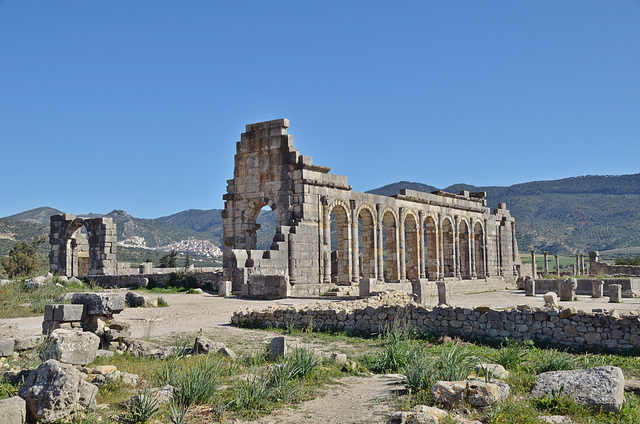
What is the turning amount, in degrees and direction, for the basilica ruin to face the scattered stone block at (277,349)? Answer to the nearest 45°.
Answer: approximately 45° to its right

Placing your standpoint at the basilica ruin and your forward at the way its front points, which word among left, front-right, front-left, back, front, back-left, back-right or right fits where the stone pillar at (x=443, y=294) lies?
front

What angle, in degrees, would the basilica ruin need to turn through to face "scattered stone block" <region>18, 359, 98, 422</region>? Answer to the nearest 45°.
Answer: approximately 45° to its right

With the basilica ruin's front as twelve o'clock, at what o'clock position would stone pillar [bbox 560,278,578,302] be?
The stone pillar is roughly at 11 o'clock from the basilica ruin.

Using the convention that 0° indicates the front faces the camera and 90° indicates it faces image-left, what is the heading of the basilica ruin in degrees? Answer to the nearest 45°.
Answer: approximately 315°

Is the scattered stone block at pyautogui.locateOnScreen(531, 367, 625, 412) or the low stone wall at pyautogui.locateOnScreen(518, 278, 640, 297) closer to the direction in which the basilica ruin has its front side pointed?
the scattered stone block

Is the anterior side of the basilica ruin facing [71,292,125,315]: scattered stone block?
no

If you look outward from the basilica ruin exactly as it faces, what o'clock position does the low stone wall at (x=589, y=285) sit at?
The low stone wall is roughly at 10 o'clock from the basilica ruin.

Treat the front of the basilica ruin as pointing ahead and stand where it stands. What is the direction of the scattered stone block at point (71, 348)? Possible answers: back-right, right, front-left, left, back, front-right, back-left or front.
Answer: front-right

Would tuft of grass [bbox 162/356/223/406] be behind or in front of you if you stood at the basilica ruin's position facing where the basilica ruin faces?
in front

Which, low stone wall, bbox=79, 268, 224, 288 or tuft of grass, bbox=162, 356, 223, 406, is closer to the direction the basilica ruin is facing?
the tuft of grass

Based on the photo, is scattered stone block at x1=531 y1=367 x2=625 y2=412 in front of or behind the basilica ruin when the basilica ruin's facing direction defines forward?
in front

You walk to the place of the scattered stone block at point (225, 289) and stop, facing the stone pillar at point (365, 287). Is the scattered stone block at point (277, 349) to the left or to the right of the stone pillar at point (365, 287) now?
right
